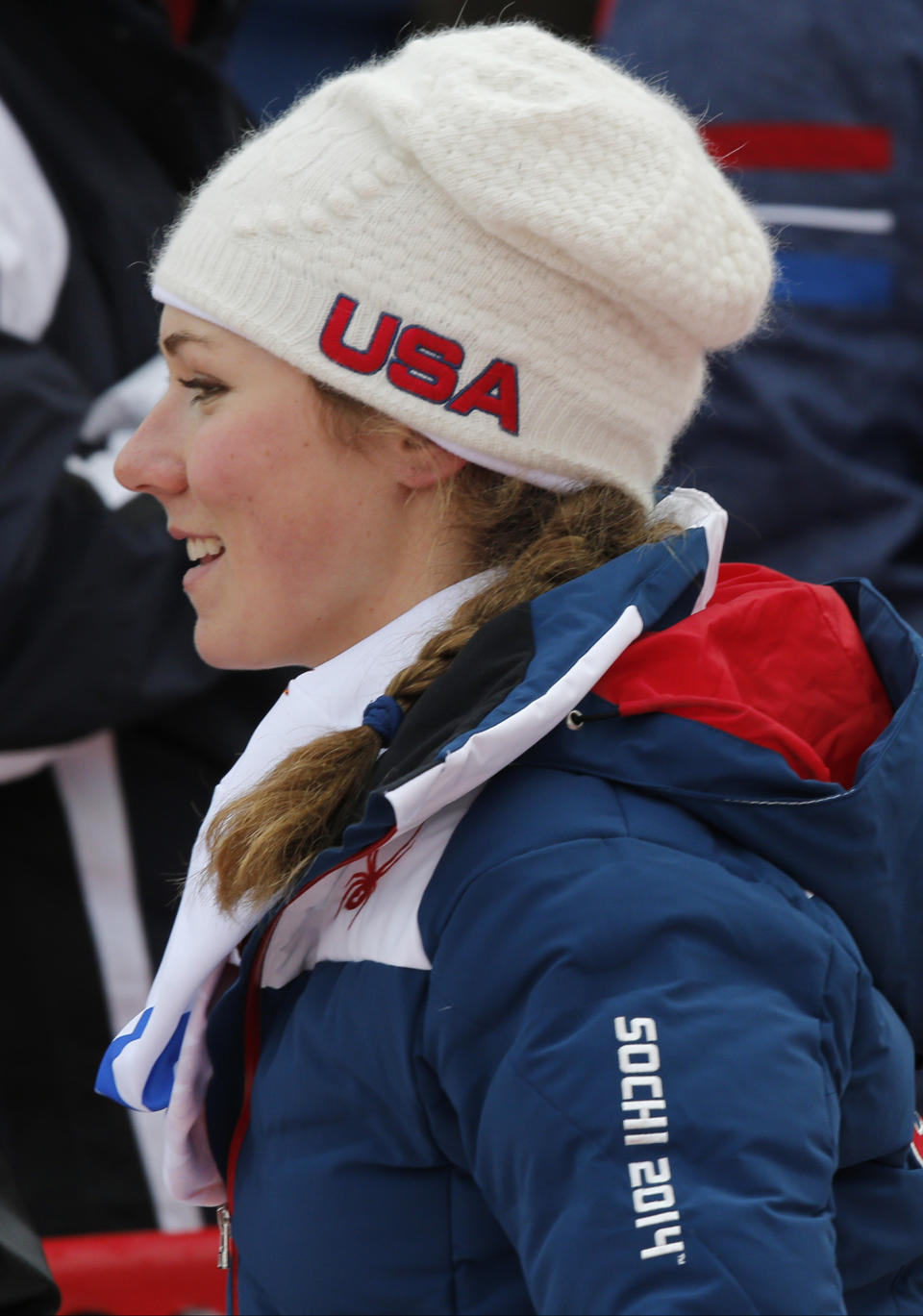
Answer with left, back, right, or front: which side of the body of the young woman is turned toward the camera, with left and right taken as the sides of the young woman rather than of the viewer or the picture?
left

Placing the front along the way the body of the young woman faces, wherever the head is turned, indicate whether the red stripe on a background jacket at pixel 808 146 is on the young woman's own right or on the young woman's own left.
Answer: on the young woman's own right

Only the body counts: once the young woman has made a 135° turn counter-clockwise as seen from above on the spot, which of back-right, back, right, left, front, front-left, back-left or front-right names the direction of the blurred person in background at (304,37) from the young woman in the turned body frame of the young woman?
back-left

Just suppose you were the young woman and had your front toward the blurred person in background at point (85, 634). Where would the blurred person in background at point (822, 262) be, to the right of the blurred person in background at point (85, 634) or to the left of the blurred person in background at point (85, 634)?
right

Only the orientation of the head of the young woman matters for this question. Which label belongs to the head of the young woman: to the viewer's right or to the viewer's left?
to the viewer's left
